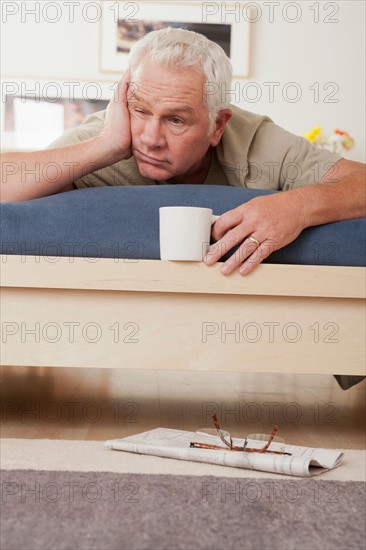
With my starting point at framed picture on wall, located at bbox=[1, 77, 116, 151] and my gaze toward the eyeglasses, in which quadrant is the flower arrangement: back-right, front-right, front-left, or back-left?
front-left

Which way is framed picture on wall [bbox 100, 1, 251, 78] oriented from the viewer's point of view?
toward the camera

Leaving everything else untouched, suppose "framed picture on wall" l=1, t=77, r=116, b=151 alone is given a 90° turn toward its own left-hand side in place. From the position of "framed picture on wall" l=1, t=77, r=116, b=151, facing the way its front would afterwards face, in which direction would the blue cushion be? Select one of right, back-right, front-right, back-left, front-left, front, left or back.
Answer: right

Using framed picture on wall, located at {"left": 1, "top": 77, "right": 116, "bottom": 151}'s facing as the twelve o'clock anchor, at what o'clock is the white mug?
The white mug is roughly at 12 o'clock from the framed picture on wall.

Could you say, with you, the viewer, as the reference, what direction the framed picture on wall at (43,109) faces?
facing the viewer

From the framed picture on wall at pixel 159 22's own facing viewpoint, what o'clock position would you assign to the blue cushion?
The blue cushion is roughly at 12 o'clock from the framed picture on wall.

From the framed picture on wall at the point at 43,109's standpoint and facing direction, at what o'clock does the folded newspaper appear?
The folded newspaper is roughly at 12 o'clock from the framed picture on wall.

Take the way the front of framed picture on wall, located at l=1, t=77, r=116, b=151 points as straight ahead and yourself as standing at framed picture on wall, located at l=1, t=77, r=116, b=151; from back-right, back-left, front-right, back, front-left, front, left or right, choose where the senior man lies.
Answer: front

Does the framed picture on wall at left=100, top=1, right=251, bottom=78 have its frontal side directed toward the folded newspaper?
yes

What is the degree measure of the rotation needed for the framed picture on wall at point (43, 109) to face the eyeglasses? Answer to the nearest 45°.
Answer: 0° — it already faces it

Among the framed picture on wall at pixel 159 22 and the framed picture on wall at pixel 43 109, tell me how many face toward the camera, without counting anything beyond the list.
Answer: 2

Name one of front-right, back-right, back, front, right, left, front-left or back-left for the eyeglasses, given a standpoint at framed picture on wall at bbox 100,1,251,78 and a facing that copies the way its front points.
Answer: front

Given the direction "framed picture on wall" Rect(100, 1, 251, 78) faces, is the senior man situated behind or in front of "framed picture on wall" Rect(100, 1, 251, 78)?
in front
